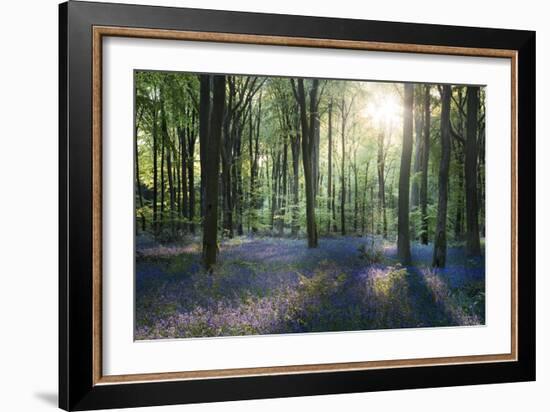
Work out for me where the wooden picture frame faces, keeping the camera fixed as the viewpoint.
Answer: facing the viewer and to the right of the viewer
